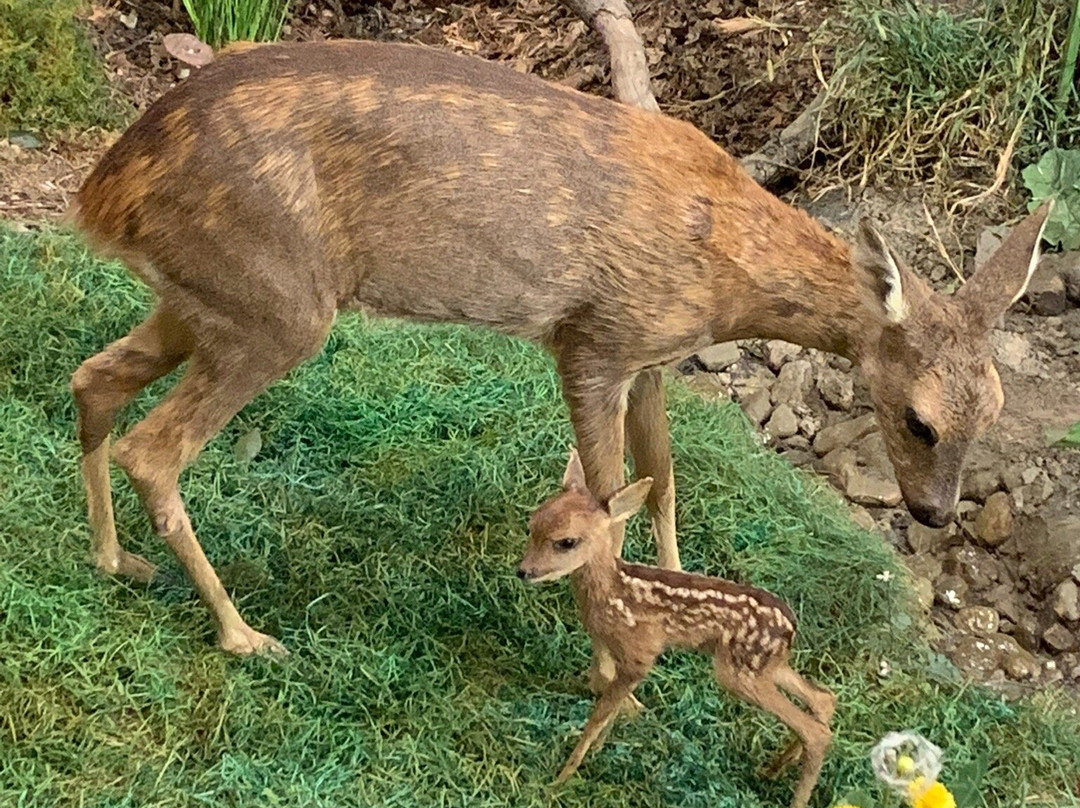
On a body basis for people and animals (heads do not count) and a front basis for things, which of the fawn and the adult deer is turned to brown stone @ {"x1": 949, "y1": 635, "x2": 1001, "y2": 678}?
the adult deer

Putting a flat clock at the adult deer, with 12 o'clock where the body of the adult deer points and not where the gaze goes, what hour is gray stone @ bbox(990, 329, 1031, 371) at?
The gray stone is roughly at 11 o'clock from the adult deer.

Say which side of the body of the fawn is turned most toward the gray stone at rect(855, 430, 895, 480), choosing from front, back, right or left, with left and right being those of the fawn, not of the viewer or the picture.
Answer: right

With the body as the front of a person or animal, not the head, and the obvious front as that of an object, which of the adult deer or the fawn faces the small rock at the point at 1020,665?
the adult deer

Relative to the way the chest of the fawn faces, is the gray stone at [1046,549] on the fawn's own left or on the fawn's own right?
on the fawn's own right

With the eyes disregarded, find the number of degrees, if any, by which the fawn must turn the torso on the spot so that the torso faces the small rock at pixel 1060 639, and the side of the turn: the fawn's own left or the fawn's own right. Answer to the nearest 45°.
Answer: approximately 135° to the fawn's own right

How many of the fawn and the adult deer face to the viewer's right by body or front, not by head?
1

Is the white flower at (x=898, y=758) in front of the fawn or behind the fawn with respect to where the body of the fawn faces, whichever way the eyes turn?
behind

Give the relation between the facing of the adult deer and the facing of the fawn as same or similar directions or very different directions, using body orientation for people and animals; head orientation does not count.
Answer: very different directions

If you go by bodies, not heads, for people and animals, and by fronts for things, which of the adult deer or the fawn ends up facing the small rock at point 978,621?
the adult deer

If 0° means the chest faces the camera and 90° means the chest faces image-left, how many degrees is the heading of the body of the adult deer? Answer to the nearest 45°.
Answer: approximately 270°

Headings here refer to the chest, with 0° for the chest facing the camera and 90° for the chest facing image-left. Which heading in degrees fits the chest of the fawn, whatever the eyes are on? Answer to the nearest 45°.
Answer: approximately 90°
